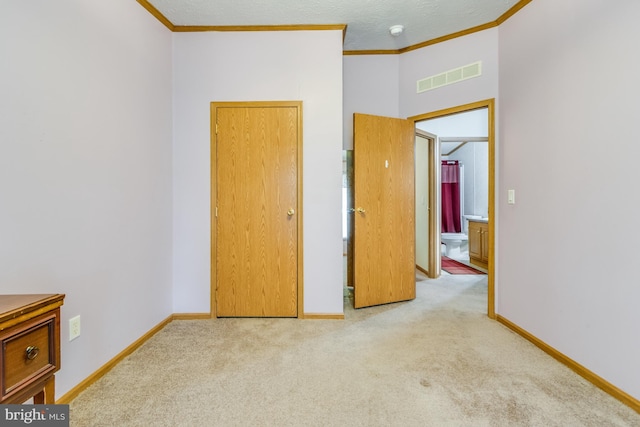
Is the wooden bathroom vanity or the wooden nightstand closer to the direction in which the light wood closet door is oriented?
the wooden nightstand

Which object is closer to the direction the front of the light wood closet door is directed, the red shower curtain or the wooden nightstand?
the wooden nightstand

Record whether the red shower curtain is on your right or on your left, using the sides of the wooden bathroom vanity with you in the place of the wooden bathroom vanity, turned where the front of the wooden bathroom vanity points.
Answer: on your right

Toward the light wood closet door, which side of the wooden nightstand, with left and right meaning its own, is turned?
left

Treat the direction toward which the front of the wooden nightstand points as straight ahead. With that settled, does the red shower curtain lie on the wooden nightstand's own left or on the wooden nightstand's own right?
on the wooden nightstand's own left

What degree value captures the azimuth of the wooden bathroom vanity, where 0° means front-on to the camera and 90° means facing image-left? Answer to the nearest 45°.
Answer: approximately 45°
